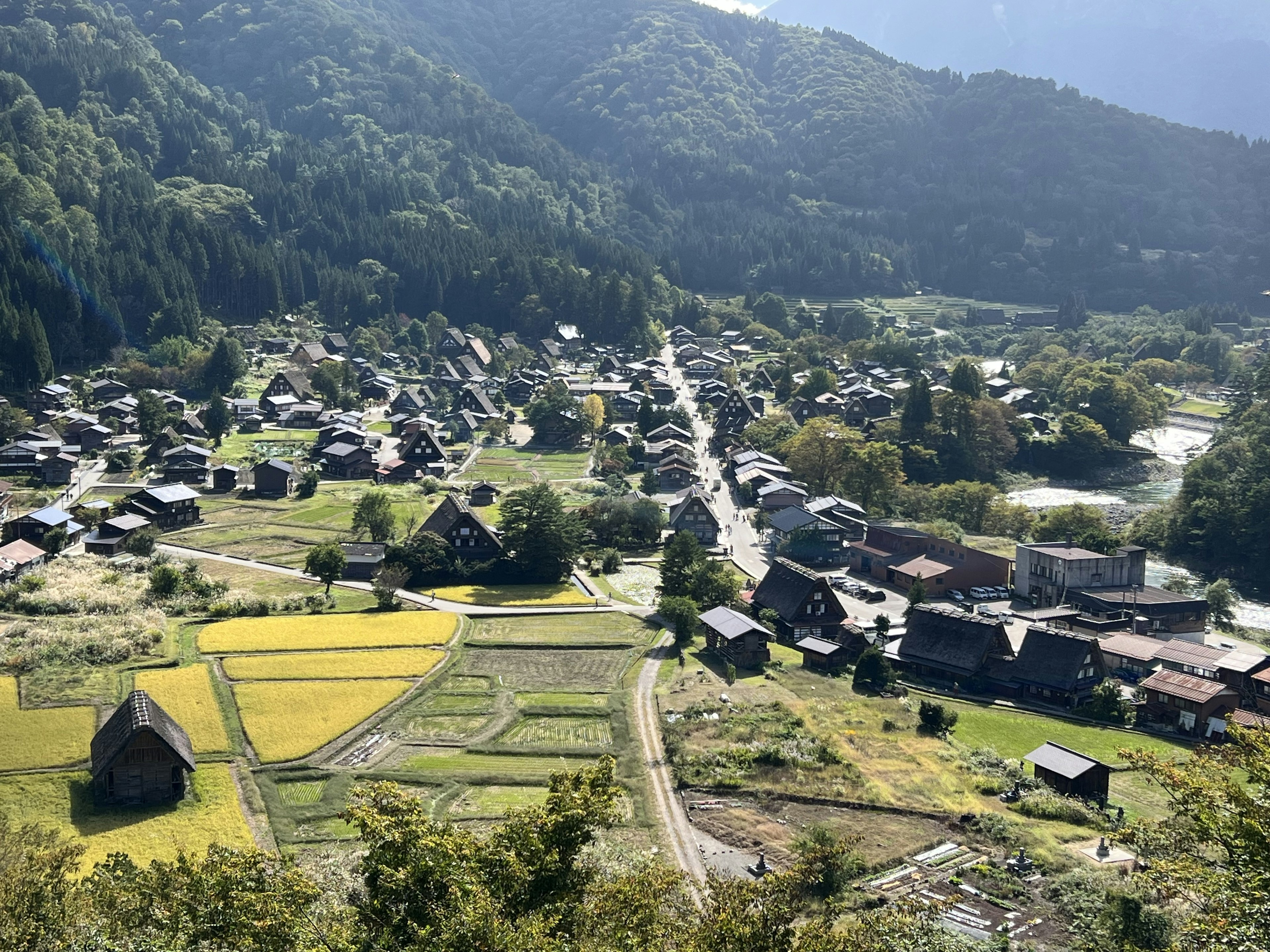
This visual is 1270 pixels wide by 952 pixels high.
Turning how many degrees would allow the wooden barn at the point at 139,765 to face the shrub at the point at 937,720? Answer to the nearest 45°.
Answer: approximately 90° to its left

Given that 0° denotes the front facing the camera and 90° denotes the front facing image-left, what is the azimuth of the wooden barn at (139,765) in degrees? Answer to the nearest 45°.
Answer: approximately 0°

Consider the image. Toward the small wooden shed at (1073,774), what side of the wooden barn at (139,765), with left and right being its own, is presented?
left
